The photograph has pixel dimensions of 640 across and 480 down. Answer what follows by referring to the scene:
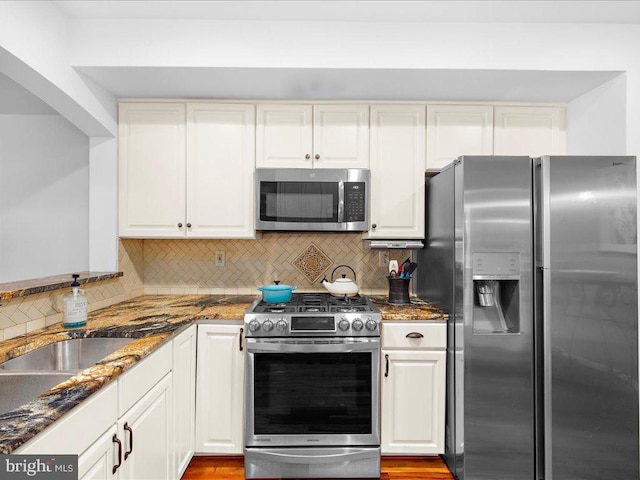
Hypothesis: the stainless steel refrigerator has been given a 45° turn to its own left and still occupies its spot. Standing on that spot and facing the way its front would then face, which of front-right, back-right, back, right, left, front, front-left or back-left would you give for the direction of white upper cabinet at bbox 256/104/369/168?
back-right

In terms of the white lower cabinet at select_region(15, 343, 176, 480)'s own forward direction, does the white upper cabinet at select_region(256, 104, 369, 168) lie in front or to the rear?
in front

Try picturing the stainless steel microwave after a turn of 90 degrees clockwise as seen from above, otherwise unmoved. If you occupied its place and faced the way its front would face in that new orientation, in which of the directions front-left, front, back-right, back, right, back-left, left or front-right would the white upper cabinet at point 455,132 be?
back

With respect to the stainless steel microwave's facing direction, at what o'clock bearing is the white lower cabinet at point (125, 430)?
The white lower cabinet is roughly at 1 o'clock from the stainless steel microwave.

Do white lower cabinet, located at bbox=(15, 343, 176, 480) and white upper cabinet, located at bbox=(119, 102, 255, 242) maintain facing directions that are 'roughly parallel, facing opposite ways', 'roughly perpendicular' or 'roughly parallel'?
roughly perpendicular

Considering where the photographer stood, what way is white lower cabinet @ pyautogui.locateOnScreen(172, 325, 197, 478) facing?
facing to the right of the viewer

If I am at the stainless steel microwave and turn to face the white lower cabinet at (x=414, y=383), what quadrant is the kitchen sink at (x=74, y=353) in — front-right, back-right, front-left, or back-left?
back-right

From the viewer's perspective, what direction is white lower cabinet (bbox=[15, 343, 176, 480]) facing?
to the viewer's right

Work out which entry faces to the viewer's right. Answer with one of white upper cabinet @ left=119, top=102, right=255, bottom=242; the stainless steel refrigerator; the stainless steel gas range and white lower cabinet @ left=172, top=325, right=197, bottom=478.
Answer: the white lower cabinet
